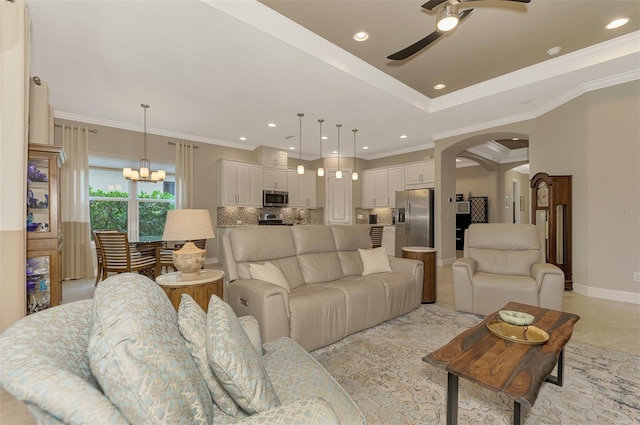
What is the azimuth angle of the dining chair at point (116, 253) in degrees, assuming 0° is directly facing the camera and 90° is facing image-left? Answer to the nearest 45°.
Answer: approximately 225°

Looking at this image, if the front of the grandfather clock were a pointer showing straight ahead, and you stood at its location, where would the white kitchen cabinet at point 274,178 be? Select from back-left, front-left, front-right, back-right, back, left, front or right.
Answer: front-right

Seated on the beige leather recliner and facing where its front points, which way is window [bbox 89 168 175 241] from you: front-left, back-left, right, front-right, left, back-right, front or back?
right

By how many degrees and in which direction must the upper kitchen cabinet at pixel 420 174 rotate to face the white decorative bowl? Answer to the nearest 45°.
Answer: approximately 45° to its left

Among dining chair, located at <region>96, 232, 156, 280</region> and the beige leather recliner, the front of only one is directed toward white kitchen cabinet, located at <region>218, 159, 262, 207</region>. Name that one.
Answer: the dining chair

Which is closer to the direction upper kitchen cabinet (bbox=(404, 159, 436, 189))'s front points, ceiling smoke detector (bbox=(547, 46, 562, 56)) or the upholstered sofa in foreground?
the upholstered sofa in foreground

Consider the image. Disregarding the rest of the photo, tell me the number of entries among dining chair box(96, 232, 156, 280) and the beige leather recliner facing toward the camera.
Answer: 1

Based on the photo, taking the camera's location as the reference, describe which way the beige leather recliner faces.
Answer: facing the viewer

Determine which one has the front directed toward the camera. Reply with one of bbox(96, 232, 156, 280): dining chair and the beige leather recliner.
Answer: the beige leather recliner

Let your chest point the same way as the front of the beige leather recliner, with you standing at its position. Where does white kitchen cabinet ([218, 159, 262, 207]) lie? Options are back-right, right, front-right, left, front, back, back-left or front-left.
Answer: right

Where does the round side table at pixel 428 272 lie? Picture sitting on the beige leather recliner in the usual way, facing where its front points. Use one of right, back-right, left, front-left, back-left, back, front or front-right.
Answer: right

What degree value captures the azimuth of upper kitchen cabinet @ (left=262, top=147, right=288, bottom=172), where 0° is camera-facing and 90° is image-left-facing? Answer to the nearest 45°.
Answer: approximately 315°

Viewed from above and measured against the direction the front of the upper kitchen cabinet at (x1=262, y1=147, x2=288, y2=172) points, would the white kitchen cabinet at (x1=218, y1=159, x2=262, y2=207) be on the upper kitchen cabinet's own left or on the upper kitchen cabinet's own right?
on the upper kitchen cabinet's own right

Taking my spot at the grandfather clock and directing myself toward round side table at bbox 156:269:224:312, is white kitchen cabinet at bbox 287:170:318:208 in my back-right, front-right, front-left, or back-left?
front-right

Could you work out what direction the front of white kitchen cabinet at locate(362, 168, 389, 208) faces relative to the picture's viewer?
facing the viewer and to the left of the viewer
